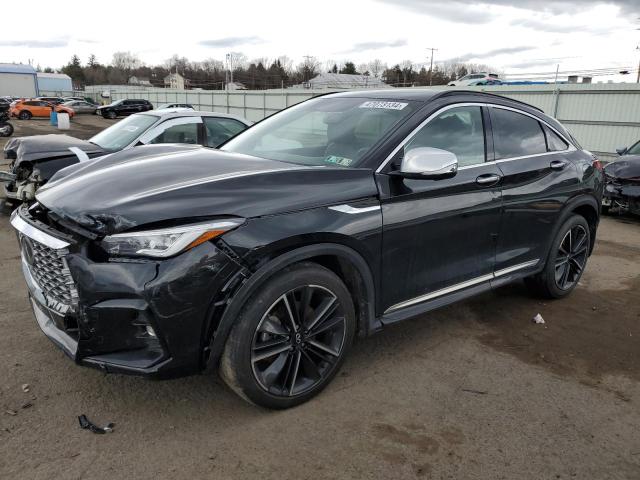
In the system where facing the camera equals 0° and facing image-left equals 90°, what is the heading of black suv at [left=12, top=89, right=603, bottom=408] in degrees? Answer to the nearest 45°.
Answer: approximately 45°

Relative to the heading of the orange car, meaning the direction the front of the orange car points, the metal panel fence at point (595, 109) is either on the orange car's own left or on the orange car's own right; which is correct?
on the orange car's own right

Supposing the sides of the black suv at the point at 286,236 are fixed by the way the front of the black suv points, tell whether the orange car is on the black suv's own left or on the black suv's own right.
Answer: on the black suv's own right

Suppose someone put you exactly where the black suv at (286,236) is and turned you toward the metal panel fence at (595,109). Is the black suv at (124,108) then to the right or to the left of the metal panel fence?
left

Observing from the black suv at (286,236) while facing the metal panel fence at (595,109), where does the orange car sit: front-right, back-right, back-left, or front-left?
front-left
